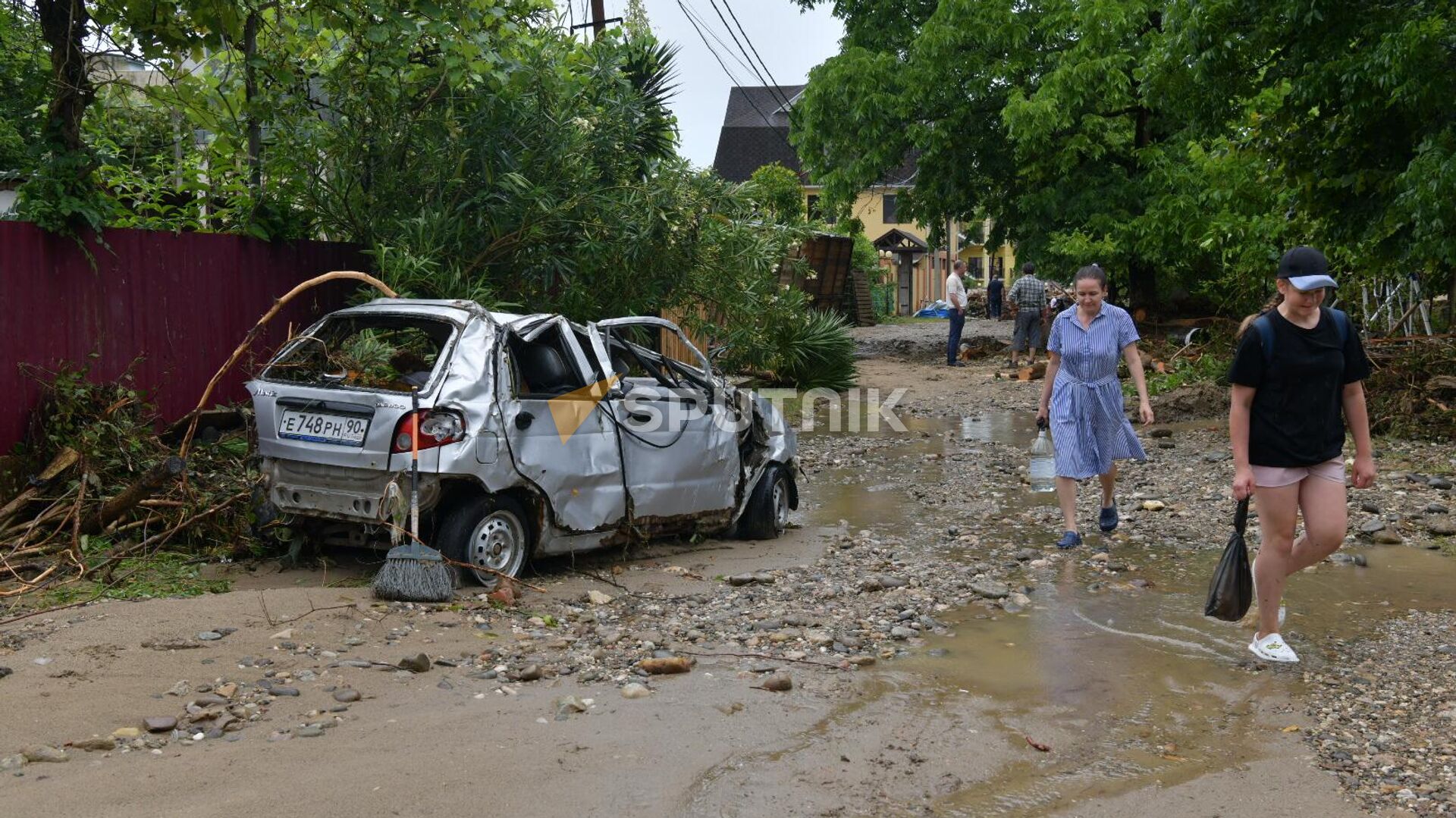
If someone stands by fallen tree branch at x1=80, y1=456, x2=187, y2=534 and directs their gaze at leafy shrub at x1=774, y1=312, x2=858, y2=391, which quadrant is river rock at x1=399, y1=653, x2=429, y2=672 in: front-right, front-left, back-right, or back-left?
back-right

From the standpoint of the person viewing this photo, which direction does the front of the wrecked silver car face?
facing away from the viewer and to the right of the viewer

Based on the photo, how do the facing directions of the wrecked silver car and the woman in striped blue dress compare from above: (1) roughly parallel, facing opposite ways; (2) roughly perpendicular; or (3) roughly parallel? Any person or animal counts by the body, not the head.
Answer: roughly parallel, facing opposite ways

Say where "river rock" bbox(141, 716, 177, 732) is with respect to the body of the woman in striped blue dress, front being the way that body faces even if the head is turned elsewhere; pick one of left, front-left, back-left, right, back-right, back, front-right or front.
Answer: front-right

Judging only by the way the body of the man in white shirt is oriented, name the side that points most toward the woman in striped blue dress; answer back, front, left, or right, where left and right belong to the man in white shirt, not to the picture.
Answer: right

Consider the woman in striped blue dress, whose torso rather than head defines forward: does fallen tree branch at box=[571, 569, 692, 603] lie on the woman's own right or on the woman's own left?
on the woman's own right

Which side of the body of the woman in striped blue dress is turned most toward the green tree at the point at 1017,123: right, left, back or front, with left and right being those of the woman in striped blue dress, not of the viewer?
back

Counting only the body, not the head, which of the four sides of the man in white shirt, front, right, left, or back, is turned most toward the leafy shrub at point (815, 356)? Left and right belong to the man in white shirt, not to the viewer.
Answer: right

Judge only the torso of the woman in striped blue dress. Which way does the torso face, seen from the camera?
toward the camera

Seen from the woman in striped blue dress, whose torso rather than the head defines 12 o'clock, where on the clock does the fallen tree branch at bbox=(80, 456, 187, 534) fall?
The fallen tree branch is roughly at 2 o'clock from the woman in striped blue dress.

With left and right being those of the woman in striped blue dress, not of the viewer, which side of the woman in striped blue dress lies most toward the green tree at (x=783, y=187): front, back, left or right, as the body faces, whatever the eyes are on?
back

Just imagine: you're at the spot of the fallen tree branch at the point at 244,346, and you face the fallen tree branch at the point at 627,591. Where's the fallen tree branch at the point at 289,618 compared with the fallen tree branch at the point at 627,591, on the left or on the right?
right
